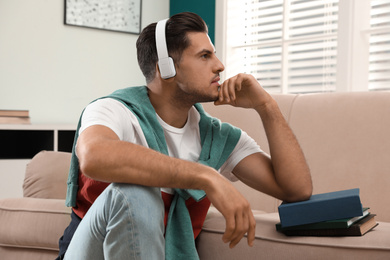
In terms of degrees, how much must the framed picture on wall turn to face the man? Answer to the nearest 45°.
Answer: approximately 45° to its right

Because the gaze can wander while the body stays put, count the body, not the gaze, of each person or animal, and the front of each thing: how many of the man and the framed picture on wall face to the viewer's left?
0

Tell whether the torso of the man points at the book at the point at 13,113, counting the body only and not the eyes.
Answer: no

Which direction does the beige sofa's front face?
toward the camera

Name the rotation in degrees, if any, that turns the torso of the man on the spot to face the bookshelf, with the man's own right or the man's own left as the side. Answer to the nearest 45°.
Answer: approximately 180°

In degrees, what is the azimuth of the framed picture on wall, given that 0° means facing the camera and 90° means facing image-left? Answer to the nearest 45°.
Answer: approximately 315°

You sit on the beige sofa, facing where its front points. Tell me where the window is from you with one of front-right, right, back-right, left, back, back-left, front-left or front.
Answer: back

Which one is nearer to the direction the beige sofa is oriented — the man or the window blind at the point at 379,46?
the man

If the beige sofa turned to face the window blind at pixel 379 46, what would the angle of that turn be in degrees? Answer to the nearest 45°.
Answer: approximately 135° to its left

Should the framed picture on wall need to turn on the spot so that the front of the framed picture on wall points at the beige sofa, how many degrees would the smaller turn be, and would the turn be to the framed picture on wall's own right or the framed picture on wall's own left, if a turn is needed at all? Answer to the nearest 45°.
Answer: approximately 45° to the framed picture on wall's own right

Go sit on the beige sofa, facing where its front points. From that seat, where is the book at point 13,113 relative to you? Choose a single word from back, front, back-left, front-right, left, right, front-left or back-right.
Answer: back-right

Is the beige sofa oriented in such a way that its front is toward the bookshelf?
no

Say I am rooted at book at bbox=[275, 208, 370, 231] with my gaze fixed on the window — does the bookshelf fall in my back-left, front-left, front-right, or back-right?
front-left

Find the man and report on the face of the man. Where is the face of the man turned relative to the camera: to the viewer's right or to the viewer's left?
to the viewer's right

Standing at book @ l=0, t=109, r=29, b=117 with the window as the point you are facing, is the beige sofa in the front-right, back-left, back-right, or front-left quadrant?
front-right

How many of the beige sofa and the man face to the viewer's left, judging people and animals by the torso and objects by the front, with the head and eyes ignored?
0

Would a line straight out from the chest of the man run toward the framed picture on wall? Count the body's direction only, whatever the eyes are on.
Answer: no
